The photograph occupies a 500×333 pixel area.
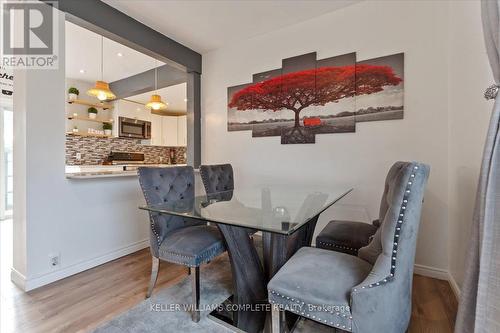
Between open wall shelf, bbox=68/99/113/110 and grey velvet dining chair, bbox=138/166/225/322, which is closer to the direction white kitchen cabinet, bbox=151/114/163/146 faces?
the grey velvet dining chair

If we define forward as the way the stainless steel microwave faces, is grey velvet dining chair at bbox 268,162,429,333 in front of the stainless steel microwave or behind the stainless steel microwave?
in front

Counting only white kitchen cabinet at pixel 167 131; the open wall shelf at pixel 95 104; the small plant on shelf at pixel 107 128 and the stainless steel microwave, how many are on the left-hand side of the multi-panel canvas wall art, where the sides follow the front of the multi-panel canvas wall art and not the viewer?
0

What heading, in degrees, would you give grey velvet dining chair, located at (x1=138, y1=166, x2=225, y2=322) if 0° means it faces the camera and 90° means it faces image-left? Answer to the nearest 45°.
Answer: approximately 315°

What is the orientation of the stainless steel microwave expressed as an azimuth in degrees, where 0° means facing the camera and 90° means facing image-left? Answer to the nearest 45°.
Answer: approximately 315°

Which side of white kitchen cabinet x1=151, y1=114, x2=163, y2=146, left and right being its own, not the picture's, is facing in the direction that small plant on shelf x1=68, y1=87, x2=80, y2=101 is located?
right

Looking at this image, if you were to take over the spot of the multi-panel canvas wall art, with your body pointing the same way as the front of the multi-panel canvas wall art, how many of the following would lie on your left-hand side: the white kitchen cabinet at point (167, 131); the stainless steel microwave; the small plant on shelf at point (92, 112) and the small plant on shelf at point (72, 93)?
0

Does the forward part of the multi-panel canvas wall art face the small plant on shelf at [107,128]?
no

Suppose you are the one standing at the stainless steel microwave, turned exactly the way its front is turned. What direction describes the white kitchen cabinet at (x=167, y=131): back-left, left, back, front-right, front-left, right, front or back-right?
left

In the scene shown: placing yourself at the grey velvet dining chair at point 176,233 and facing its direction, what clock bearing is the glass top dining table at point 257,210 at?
The glass top dining table is roughly at 12 o'clock from the grey velvet dining chair.

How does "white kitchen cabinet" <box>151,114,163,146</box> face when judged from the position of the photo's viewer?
facing the viewer and to the right of the viewer

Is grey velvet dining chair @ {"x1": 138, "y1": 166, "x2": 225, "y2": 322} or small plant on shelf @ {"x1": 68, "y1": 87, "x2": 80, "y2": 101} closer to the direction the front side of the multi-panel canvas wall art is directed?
the grey velvet dining chair

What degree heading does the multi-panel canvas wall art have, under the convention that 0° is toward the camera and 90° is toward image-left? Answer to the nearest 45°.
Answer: approximately 45°

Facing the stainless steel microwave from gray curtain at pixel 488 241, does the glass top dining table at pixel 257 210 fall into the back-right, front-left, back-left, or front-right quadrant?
front-left

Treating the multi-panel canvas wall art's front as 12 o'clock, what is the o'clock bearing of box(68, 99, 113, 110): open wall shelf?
The open wall shelf is roughly at 2 o'clock from the multi-panel canvas wall art.

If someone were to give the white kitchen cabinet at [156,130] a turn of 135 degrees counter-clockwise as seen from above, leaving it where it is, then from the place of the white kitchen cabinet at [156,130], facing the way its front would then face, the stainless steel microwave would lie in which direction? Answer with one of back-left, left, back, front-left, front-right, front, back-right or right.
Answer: back-left
